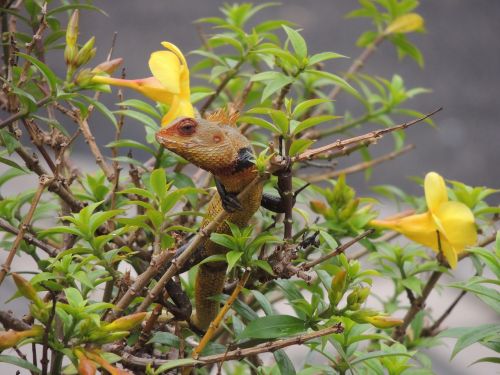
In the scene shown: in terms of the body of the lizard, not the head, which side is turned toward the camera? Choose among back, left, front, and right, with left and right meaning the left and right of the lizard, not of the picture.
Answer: left
